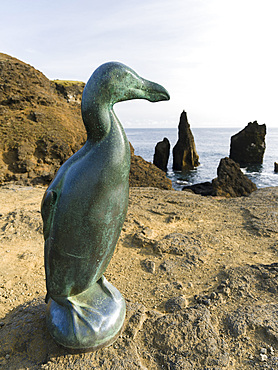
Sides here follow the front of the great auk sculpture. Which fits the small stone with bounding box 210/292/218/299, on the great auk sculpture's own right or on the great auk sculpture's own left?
on the great auk sculpture's own left

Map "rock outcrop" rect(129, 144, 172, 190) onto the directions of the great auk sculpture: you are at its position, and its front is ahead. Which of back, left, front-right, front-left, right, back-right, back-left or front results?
back-left

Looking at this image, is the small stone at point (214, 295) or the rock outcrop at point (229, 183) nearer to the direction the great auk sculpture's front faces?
the small stone

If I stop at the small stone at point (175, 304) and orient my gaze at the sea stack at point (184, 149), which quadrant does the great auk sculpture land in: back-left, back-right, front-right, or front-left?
back-left

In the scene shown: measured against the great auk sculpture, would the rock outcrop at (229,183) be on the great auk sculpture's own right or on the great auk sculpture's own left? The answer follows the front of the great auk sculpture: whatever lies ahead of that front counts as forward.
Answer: on the great auk sculpture's own left

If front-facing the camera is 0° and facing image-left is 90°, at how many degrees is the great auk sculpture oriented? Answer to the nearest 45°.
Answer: approximately 315°

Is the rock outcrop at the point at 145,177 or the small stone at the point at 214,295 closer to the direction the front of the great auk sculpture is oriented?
the small stone

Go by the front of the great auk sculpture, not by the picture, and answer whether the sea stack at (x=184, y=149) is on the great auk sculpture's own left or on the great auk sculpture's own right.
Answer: on the great auk sculpture's own left

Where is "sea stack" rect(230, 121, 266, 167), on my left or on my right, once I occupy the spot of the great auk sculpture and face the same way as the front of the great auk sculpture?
on my left
